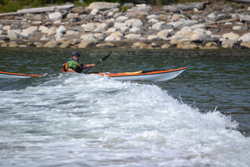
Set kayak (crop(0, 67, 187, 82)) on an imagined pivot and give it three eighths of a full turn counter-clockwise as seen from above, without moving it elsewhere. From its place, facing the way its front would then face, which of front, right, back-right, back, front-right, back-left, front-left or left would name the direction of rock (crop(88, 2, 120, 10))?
front-right

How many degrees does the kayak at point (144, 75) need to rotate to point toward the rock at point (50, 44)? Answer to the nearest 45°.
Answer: approximately 90° to its left

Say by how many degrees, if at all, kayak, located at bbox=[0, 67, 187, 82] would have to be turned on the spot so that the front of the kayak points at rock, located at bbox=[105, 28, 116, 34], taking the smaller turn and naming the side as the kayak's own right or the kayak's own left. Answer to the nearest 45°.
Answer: approximately 90° to the kayak's own left

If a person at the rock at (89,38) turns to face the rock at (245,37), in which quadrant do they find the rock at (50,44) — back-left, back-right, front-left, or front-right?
back-right

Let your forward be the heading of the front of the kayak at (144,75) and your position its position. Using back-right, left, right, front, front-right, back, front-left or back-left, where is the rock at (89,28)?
left

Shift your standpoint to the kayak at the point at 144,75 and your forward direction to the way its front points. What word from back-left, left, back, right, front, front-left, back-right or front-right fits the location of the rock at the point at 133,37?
left

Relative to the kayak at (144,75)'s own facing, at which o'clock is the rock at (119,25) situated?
The rock is roughly at 9 o'clock from the kayak.

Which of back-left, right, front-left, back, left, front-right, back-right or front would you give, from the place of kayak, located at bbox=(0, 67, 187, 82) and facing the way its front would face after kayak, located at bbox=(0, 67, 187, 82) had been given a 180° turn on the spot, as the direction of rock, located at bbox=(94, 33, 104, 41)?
right

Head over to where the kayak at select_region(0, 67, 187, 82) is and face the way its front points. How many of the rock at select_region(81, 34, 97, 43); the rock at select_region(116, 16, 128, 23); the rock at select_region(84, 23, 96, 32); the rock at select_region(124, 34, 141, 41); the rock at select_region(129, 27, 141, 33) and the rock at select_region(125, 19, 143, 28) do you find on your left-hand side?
6

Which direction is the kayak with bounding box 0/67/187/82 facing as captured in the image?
to the viewer's right

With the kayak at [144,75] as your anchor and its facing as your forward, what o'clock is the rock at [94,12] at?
The rock is roughly at 9 o'clock from the kayak.

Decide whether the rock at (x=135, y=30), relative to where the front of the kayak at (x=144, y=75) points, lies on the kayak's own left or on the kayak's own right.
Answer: on the kayak's own left
